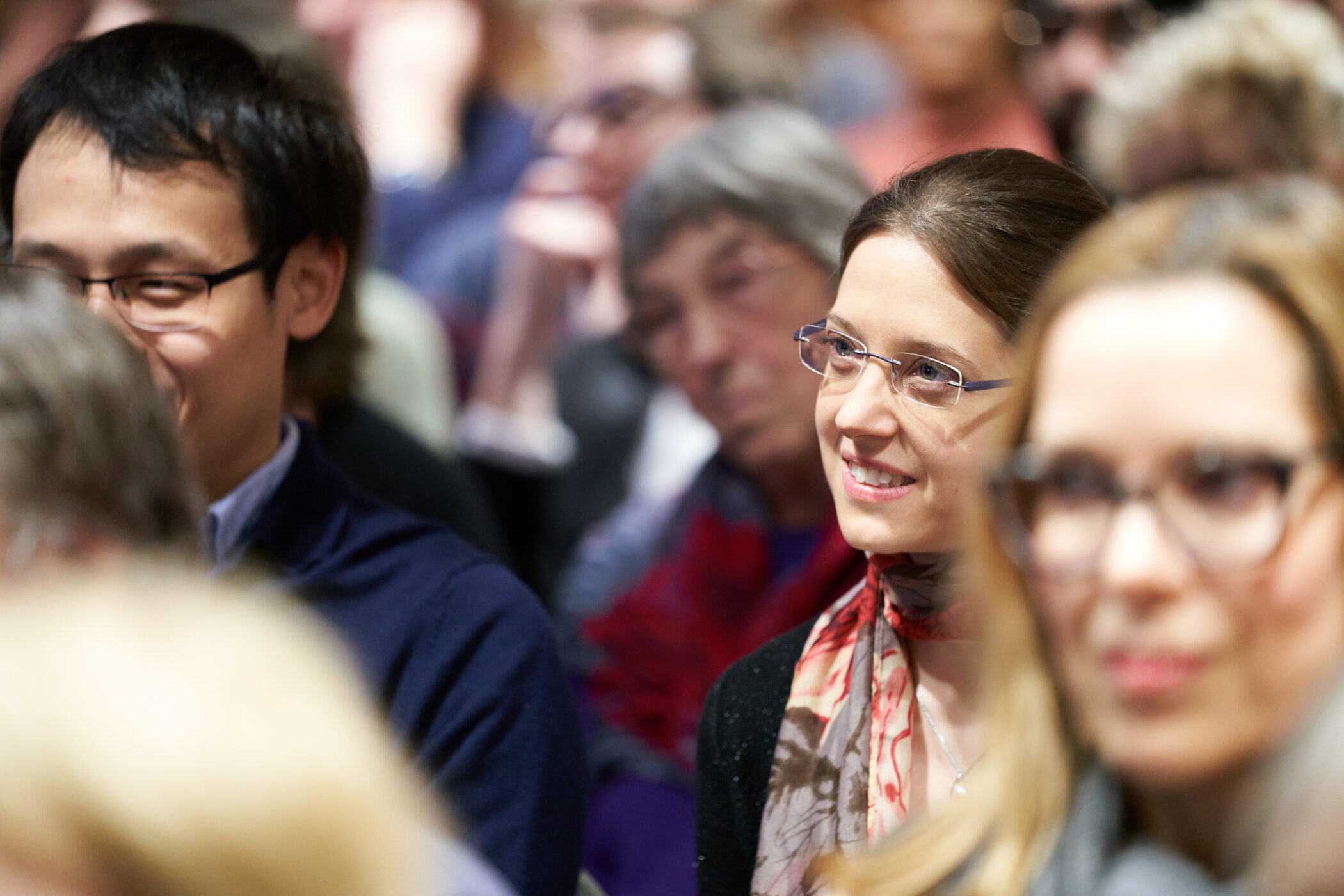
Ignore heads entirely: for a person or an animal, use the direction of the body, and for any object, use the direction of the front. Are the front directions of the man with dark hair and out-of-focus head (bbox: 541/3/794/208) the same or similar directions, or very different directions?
same or similar directions

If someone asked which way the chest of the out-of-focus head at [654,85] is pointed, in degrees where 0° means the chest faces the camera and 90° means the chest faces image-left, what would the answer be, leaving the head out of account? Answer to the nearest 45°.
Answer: approximately 45°

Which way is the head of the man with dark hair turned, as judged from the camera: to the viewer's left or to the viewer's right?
to the viewer's left

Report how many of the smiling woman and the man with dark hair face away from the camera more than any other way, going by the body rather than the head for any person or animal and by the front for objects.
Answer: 0

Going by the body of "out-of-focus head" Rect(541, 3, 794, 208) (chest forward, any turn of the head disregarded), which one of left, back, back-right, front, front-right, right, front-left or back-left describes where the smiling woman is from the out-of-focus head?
front-left

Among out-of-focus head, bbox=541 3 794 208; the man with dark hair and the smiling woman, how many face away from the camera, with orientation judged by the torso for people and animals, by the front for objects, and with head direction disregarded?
0

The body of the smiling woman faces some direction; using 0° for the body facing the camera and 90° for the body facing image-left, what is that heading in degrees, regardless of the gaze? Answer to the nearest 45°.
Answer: approximately 45°

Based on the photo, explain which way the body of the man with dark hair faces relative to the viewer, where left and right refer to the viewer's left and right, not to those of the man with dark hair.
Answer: facing the viewer and to the left of the viewer

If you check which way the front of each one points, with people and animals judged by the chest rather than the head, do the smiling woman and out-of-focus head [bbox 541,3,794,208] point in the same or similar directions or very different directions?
same or similar directions

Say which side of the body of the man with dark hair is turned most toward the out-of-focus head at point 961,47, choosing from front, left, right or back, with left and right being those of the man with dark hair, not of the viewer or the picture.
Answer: back

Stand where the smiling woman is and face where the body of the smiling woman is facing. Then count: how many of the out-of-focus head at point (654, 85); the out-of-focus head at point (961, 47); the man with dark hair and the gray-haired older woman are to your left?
0

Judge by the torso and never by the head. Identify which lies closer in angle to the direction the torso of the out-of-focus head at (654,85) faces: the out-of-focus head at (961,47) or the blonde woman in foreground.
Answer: the blonde woman in foreground

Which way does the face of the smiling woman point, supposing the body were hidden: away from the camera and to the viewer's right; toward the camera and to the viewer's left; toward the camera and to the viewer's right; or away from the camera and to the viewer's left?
toward the camera and to the viewer's left

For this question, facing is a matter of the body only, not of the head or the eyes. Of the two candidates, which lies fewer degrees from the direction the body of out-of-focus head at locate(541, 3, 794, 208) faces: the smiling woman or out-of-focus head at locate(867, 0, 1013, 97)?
the smiling woman

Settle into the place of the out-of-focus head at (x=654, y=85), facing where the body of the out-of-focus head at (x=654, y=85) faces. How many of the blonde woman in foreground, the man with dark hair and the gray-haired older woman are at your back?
0

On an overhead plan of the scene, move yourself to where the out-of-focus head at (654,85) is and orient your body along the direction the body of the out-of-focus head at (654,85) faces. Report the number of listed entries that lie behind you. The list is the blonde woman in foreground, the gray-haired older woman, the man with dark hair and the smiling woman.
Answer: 0

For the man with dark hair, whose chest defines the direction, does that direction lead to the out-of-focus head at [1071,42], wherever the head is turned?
no
